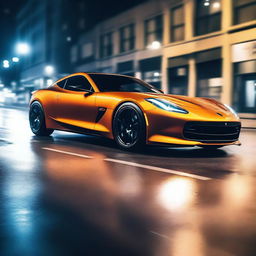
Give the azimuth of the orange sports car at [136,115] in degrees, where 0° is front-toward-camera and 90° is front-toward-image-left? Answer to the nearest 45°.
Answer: approximately 315°
